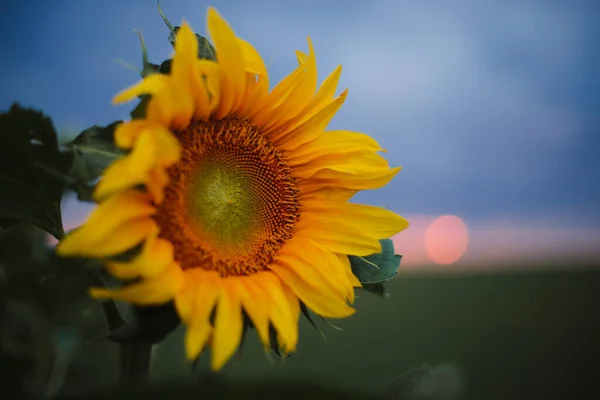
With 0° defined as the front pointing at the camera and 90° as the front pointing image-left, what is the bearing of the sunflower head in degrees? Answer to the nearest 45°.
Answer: approximately 0°
